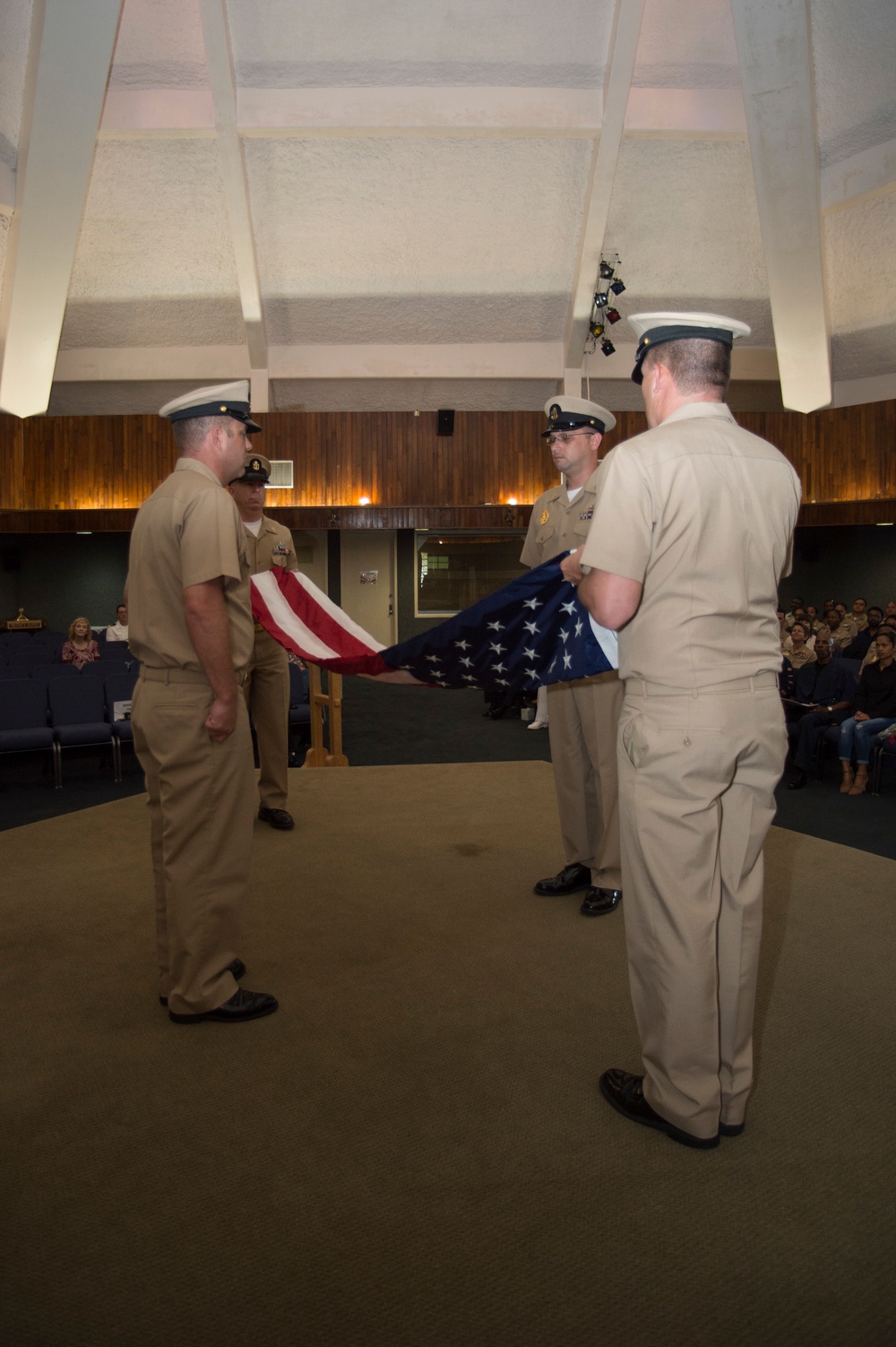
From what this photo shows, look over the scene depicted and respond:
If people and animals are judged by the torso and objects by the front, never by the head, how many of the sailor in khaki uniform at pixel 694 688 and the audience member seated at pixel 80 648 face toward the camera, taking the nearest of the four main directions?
1

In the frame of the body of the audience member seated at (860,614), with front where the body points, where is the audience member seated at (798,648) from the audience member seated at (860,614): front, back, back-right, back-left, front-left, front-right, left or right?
front-left

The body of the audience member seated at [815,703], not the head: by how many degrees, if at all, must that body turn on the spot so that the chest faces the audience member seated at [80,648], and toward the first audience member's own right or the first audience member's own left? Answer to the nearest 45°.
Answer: approximately 45° to the first audience member's own right

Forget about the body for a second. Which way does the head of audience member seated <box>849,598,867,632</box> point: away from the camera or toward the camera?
toward the camera

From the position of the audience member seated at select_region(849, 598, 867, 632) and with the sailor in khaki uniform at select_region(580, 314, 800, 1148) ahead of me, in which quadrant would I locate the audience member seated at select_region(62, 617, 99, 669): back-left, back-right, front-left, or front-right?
front-right

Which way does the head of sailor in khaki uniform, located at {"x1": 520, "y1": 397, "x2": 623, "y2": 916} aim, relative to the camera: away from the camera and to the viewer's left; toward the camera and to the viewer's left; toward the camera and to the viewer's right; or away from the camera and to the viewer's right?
toward the camera and to the viewer's left

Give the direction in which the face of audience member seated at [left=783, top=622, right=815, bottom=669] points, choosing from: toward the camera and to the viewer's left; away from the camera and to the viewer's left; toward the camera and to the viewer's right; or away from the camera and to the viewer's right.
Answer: toward the camera and to the viewer's left

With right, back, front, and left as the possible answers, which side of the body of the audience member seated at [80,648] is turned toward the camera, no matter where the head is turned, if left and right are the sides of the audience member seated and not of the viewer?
front

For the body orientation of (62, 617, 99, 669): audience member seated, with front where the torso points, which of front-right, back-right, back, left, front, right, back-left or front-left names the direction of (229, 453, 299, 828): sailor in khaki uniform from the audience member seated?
front

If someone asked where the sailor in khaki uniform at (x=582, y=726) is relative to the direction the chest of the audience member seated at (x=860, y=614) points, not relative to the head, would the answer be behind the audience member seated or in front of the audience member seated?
in front

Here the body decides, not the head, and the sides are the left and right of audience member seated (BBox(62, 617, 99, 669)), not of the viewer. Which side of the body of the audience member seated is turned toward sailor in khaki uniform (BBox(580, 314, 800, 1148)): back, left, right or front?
front

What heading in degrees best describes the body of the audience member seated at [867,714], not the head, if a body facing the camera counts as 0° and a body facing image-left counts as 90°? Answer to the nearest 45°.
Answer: approximately 45°

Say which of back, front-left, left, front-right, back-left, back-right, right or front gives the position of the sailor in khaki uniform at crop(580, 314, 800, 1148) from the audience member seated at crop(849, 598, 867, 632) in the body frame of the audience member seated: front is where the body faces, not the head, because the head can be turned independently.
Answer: front-left

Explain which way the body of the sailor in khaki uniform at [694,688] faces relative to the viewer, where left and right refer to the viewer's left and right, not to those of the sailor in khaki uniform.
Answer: facing away from the viewer and to the left of the viewer

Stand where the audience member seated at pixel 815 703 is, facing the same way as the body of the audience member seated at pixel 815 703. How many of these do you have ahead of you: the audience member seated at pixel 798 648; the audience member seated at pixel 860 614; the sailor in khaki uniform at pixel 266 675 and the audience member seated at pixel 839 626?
1
